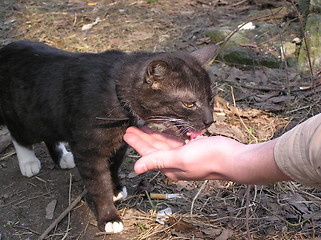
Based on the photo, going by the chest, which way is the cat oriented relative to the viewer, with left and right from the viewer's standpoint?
facing the viewer and to the right of the viewer

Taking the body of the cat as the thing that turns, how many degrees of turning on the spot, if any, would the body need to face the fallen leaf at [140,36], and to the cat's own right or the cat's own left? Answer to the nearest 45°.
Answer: approximately 135° to the cat's own left

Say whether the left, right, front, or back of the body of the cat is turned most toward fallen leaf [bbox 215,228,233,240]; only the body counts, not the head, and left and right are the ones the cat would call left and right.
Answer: front
